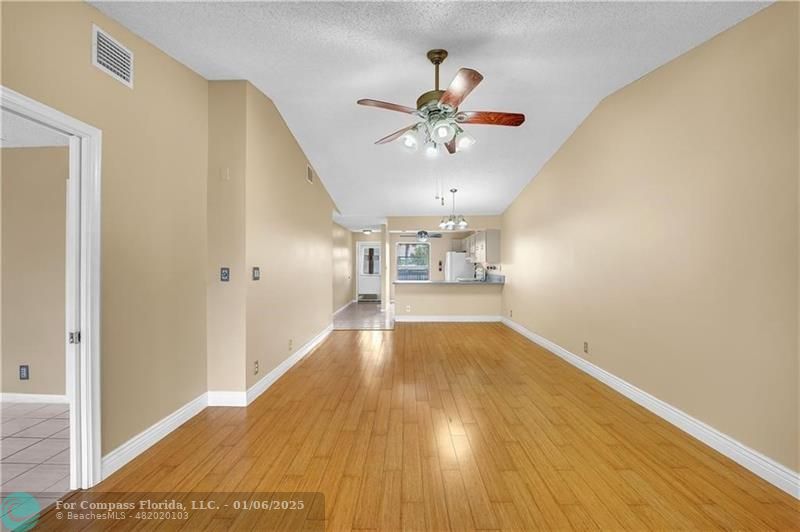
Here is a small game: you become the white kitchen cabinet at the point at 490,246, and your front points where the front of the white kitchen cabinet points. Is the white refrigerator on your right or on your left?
on your right

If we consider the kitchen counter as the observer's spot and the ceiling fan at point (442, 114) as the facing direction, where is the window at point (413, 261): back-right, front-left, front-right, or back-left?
back-right

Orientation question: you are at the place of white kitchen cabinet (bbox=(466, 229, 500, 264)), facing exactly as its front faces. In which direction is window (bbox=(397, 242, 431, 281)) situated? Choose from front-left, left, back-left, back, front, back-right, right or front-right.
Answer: front-right

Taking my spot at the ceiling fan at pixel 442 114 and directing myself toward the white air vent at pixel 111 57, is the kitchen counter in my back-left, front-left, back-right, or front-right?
back-right
